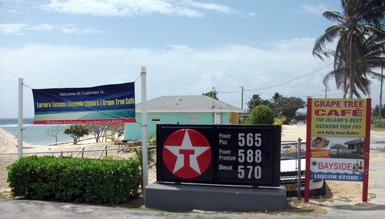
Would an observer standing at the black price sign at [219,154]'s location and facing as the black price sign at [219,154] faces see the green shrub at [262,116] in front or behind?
behind

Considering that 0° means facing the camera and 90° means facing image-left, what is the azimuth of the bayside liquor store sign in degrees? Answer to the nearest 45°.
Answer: approximately 0°

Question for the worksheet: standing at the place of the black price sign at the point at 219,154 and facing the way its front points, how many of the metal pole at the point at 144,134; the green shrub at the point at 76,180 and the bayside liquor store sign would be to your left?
1

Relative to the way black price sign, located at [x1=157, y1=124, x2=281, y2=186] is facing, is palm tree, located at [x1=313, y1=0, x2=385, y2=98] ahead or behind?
behind

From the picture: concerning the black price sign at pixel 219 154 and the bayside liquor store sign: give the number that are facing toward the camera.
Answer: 2

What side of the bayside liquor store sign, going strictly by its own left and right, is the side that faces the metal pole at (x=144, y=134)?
right

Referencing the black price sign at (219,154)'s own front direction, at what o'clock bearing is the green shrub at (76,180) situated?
The green shrub is roughly at 3 o'clock from the black price sign.

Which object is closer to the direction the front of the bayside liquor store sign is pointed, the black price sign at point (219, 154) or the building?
the black price sign

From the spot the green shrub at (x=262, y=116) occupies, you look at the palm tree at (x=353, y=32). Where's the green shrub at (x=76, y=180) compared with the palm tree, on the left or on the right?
right

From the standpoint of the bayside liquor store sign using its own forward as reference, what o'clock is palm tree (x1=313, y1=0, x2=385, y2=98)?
The palm tree is roughly at 6 o'clock from the bayside liquor store sign.

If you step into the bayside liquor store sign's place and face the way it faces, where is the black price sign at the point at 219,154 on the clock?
The black price sign is roughly at 2 o'clock from the bayside liquor store sign.

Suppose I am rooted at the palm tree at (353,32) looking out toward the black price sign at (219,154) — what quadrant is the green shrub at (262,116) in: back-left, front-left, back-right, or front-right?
back-right
